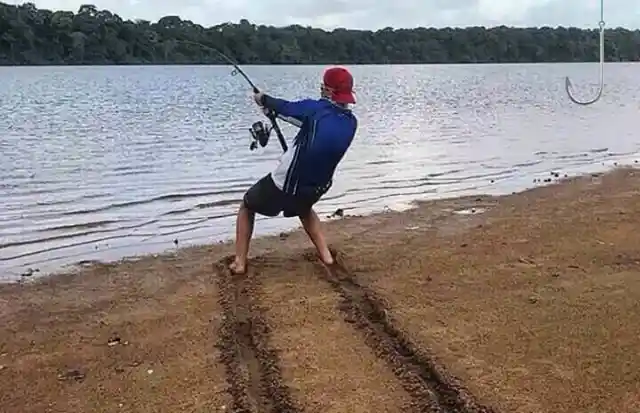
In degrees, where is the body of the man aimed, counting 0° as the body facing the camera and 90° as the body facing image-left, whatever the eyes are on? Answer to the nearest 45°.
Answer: approximately 135°
